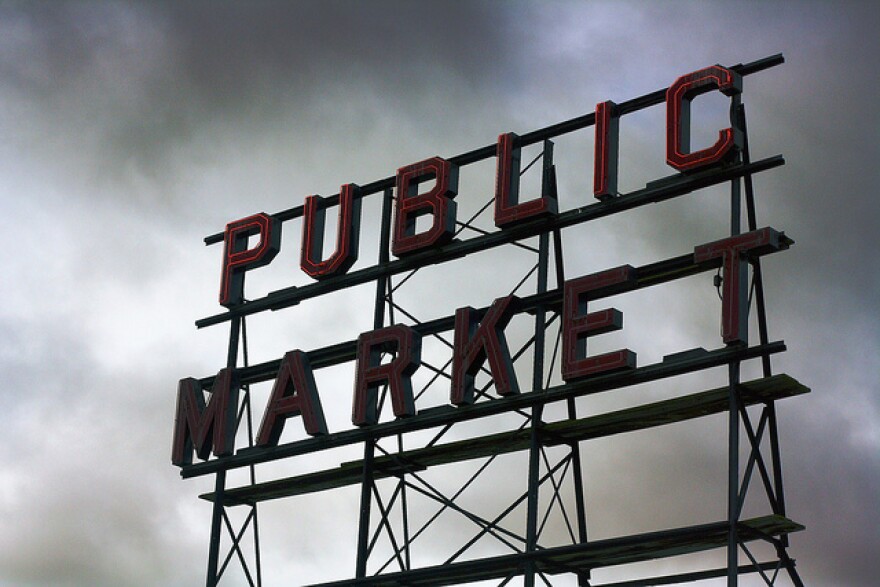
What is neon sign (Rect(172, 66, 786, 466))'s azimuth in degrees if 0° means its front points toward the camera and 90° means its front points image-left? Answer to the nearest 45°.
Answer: approximately 45°
